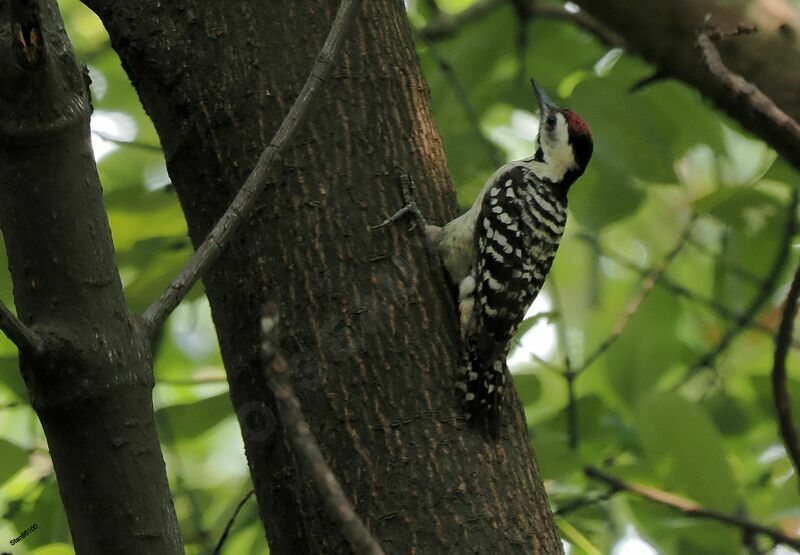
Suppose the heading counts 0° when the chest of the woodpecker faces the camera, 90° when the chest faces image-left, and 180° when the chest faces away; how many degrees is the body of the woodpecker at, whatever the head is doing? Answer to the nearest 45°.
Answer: approximately 90°

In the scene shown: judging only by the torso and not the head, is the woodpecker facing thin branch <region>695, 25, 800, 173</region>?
no
